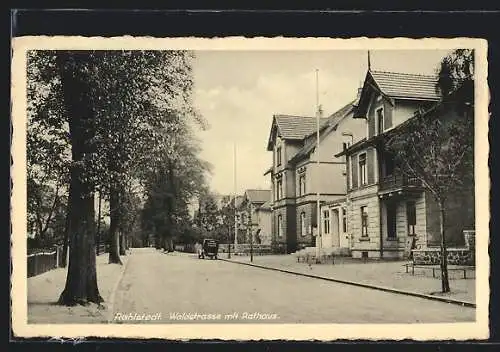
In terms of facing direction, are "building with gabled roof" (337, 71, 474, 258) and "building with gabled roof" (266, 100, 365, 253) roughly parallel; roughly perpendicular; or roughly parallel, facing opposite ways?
roughly parallel

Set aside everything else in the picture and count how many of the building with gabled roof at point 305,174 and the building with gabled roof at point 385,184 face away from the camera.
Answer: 0

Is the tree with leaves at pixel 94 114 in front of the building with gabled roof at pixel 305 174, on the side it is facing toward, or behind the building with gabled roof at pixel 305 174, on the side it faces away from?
in front

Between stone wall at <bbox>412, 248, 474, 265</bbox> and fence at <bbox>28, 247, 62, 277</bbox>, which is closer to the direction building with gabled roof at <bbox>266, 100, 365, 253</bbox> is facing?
the fence

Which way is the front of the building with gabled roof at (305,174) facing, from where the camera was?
facing the viewer and to the left of the viewer
